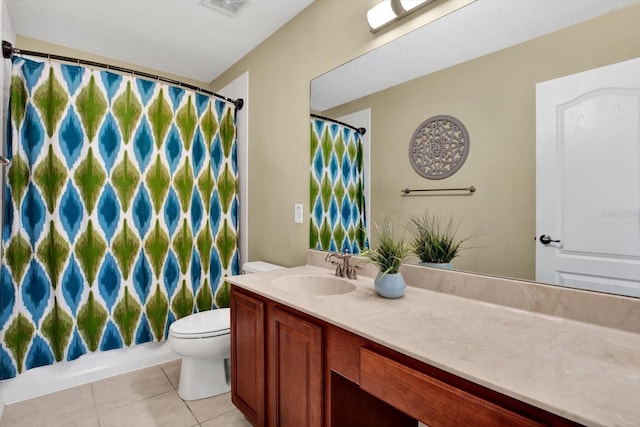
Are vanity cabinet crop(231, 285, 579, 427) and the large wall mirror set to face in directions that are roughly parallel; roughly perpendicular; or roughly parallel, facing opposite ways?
roughly parallel

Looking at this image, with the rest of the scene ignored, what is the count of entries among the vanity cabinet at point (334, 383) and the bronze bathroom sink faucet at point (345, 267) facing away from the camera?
0

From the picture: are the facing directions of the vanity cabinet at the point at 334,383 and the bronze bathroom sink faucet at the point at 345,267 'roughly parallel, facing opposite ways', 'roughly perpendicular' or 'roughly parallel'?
roughly parallel

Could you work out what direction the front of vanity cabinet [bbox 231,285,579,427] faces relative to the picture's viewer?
facing the viewer and to the left of the viewer

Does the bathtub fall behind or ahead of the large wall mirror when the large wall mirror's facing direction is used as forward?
ahead

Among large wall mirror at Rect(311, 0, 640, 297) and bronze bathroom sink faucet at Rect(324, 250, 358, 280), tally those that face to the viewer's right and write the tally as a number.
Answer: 0

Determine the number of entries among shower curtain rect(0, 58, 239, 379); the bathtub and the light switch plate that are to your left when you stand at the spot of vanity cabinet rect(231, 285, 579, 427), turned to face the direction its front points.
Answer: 0

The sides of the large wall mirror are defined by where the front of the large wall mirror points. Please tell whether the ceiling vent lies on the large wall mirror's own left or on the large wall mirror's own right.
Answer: on the large wall mirror's own right

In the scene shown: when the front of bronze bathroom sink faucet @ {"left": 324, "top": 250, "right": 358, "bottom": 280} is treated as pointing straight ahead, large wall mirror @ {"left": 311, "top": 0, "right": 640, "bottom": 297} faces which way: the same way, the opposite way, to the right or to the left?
the same way

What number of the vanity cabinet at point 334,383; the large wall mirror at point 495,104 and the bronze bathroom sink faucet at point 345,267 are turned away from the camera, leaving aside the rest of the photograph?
0
